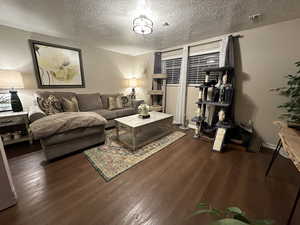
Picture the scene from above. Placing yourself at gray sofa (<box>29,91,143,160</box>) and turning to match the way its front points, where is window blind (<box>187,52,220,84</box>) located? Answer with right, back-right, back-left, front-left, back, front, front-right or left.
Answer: front-left

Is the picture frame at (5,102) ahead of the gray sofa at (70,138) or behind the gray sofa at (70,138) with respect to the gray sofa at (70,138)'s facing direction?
behind

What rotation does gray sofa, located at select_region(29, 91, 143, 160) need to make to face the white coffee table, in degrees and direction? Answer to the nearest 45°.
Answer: approximately 45° to its left

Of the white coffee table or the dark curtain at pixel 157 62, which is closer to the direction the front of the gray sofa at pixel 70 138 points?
the white coffee table

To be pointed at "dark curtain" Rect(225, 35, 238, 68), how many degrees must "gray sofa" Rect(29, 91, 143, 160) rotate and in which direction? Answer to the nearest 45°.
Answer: approximately 45° to its left

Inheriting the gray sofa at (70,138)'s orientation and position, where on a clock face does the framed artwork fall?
The framed artwork is roughly at 7 o'clock from the gray sofa.

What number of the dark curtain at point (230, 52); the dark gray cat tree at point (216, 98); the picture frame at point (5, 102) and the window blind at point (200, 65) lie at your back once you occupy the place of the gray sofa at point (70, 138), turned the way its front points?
1

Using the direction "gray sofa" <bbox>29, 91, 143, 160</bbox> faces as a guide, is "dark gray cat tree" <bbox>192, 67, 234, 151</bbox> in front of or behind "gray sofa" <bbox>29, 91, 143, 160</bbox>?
in front
